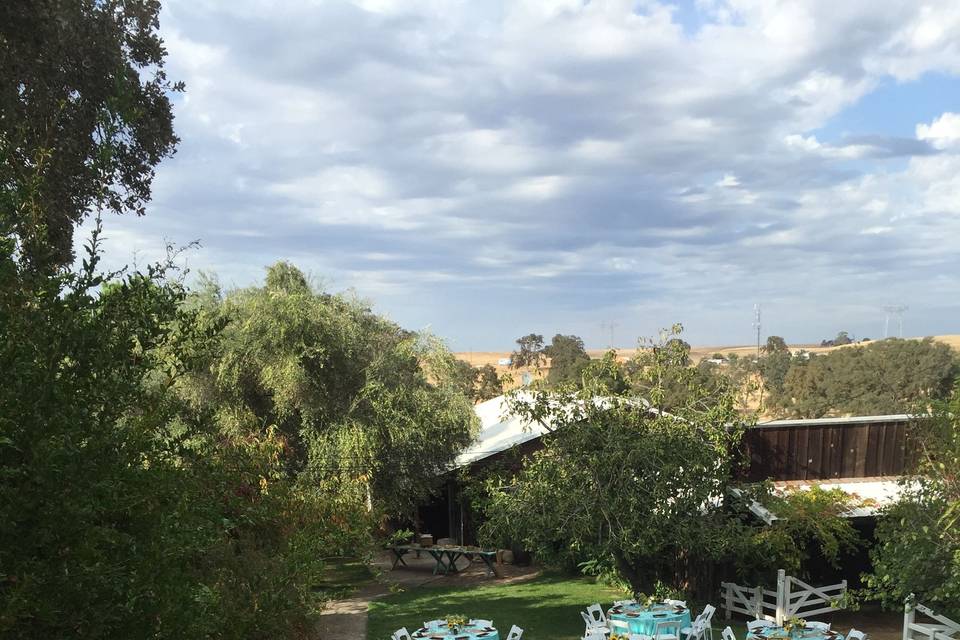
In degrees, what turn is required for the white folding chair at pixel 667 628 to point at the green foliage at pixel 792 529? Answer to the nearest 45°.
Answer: approximately 45° to its right

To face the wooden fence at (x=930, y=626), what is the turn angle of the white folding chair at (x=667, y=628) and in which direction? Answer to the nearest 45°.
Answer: approximately 90° to its right

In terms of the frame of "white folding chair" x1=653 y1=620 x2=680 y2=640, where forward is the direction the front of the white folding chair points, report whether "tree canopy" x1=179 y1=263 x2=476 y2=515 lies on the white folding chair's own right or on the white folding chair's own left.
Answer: on the white folding chair's own left

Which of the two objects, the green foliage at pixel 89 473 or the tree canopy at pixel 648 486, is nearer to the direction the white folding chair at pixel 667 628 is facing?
the tree canopy

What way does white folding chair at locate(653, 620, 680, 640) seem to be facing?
away from the camera
